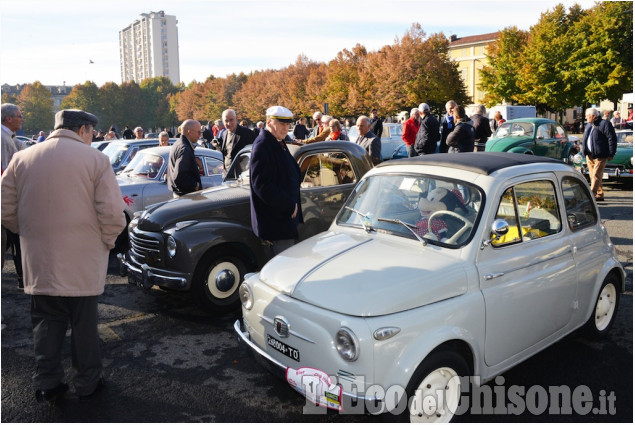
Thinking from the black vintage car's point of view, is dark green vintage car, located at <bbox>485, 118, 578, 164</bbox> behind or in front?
behind

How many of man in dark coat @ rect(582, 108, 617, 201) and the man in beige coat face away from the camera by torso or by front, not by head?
1

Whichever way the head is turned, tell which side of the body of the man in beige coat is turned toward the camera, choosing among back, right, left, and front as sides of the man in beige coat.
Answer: back

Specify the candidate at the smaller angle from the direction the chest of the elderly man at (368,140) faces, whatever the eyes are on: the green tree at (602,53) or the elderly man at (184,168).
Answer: the elderly man

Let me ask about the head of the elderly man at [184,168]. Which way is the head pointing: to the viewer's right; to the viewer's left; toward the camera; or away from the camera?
to the viewer's right

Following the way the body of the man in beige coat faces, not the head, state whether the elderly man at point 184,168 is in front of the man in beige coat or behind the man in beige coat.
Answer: in front

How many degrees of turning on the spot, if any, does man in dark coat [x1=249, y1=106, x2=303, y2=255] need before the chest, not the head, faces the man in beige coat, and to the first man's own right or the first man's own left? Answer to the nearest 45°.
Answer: approximately 90° to the first man's own right

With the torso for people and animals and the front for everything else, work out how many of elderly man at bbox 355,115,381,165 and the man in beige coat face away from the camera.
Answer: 1

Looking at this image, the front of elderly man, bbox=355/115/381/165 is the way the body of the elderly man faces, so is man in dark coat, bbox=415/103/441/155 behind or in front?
behind
